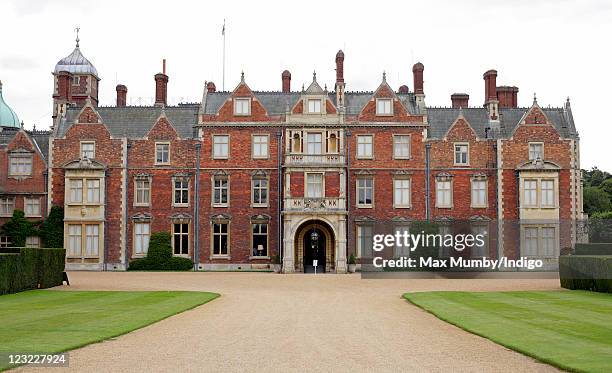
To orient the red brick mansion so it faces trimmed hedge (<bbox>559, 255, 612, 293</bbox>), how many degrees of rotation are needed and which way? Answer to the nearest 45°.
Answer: approximately 45° to its left

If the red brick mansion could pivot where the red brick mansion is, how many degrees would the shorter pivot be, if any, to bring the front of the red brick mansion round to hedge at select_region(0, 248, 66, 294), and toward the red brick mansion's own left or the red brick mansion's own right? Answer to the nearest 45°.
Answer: approximately 45° to the red brick mansion's own right

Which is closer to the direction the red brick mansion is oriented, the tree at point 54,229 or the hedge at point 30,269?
the hedge

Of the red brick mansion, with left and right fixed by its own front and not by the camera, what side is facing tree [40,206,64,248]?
right

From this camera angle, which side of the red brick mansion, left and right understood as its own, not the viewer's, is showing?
front

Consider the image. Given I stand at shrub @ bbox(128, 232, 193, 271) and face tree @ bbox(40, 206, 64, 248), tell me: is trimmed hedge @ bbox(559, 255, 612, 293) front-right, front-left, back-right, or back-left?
back-left

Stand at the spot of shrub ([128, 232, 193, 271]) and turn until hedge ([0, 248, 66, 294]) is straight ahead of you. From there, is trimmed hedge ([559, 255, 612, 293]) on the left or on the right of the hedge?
left

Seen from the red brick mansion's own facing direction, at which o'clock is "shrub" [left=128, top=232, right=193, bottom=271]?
The shrub is roughly at 3 o'clock from the red brick mansion.

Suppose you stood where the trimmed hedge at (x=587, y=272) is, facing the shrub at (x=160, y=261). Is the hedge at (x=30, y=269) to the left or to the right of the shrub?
left
